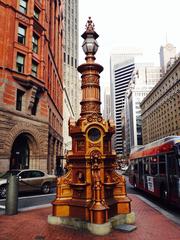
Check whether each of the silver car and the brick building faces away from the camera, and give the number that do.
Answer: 0

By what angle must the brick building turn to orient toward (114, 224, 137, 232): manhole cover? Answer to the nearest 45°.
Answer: approximately 45° to its right

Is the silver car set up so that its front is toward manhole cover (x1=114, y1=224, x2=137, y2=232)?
no

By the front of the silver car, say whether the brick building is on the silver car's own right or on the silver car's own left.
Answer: on the silver car's own right

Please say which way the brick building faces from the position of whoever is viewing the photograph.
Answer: facing the viewer and to the right of the viewer

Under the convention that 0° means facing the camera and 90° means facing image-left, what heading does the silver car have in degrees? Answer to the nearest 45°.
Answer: approximately 45°

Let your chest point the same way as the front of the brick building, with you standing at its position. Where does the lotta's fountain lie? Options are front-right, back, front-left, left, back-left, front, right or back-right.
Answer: front-right
